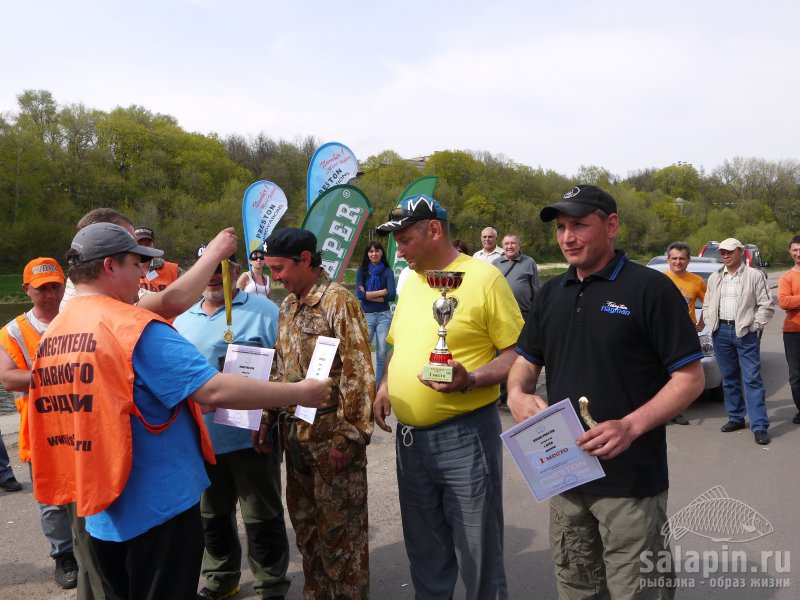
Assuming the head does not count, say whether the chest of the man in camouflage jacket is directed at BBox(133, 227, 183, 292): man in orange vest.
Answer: no

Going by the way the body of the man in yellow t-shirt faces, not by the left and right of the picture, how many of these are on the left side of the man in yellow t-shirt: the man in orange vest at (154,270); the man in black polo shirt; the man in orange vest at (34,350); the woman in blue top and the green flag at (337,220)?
1

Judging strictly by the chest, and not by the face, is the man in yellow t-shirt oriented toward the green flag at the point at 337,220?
no

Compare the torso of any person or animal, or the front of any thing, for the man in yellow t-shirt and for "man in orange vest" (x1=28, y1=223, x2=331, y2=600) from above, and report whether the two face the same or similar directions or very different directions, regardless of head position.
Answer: very different directions

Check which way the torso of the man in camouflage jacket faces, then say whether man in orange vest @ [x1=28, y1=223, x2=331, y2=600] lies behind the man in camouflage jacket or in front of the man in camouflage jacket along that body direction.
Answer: in front

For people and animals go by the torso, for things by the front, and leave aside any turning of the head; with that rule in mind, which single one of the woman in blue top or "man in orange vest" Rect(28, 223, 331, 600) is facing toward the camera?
the woman in blue top

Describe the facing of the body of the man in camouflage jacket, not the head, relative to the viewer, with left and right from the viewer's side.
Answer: facing the viewer and to the left of the viewer

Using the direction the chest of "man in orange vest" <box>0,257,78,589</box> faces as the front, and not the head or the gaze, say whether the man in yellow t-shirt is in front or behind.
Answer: in front

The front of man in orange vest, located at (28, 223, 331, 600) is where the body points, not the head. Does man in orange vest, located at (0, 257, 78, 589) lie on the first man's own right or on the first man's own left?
on the first man's own left

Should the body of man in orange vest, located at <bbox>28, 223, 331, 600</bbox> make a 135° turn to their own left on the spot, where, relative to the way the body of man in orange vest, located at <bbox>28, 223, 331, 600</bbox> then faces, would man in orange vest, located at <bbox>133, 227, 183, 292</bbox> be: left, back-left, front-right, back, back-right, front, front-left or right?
right

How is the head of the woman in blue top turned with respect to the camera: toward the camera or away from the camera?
toward the camera

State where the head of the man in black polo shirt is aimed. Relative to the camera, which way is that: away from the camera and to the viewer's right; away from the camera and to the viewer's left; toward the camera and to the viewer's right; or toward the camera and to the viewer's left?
toward the camera and to the viewer's left

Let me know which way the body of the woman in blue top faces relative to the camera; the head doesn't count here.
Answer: toward the camera

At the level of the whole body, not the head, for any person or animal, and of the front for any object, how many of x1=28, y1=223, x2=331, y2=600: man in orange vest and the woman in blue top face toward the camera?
1

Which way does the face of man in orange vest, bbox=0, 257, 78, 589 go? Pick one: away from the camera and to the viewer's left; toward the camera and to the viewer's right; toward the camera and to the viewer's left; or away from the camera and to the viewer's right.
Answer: toward the camera and to the viewer's right
